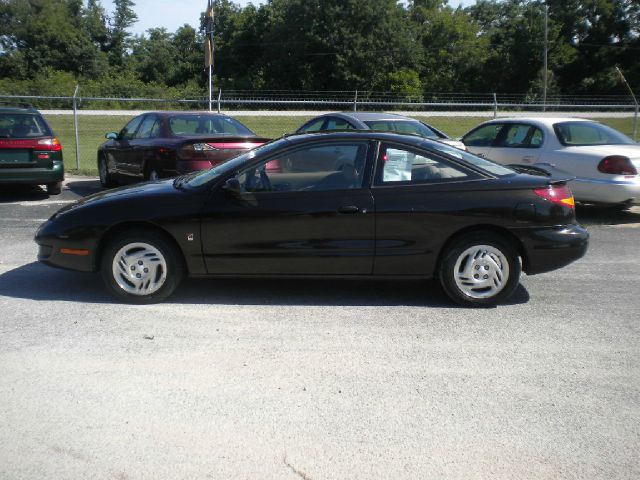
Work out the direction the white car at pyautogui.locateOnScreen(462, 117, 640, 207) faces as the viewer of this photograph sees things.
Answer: facing away from the viewer and to the left of the viewer

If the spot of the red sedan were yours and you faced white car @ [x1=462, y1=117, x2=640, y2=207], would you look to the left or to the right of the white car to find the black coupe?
right

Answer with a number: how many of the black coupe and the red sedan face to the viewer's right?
0

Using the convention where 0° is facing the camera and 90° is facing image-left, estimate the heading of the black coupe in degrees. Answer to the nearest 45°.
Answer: approximately 90°

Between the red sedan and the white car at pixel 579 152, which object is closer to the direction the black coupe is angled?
the red sedan

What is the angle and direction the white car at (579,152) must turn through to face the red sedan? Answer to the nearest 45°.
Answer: approximately 45° to its left

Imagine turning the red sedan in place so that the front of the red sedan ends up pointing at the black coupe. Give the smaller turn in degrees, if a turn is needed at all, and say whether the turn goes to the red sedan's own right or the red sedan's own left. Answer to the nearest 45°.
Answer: approximately 135° to the red sedan's own left

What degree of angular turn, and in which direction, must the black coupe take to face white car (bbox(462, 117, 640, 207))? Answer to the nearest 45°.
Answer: approximately 135° to its right

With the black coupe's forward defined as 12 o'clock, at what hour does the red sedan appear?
The red sedan is roughly at 2 o'clock from the black coupe.

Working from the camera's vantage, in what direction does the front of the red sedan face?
facing away from the viewer and to the left of the viewer

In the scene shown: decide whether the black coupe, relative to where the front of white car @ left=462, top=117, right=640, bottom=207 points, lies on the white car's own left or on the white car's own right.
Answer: on the white car's own left
